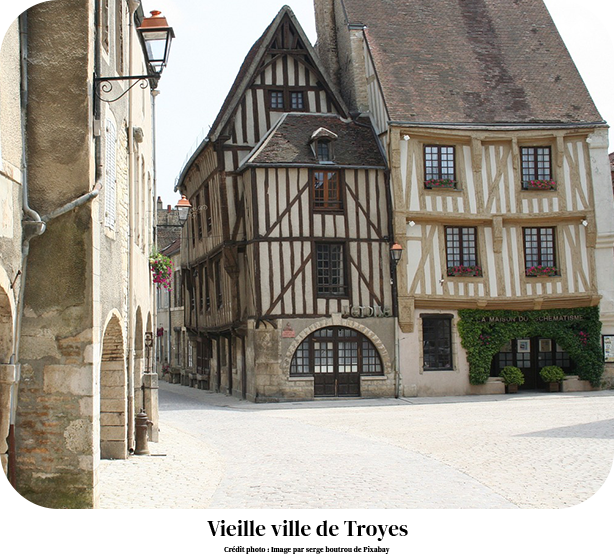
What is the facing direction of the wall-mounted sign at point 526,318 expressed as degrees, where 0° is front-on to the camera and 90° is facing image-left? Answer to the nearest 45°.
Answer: approximately 0°

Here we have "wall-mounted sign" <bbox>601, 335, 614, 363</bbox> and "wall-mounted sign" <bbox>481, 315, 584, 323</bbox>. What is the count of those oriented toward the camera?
2

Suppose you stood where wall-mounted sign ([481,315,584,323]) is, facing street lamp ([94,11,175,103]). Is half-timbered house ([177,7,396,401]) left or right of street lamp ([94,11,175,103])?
right

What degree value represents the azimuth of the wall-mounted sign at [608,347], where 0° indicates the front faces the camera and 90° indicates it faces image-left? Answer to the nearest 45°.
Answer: approximately 0°
